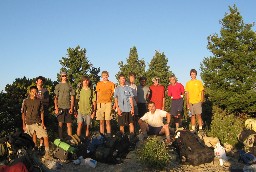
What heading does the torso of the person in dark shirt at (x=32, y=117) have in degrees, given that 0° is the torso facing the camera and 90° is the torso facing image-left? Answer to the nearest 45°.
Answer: approximately 0°

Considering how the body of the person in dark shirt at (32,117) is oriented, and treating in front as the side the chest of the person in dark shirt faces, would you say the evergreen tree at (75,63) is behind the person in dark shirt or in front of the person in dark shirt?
behind

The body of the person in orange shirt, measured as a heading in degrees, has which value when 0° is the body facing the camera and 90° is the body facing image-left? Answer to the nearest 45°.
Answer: approximately 0°

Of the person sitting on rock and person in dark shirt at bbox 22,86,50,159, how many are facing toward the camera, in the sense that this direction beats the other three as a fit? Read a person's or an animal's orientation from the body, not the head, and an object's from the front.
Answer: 2

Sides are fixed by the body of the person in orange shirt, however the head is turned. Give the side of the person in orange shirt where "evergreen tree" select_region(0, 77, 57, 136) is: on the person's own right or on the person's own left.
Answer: on the person's own right

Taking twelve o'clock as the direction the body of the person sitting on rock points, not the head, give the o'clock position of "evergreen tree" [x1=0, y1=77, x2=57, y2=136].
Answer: The evergreen tree is roughly at 3 o'clock from the person sitting on rock.
